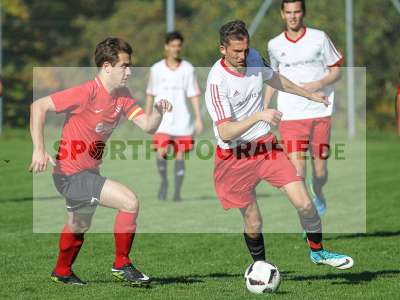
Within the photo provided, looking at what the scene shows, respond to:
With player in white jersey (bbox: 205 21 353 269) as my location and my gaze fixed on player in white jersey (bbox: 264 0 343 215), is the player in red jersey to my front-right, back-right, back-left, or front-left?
back-left

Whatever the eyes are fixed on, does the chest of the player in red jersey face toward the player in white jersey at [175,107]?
no

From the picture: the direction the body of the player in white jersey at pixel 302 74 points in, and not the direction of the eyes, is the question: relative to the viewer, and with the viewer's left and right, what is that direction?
facing the viewer

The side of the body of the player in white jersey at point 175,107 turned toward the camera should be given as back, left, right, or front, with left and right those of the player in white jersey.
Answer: front

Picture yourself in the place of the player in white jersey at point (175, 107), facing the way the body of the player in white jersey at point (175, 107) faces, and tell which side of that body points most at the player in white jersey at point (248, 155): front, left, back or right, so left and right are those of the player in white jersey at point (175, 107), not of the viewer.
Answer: front

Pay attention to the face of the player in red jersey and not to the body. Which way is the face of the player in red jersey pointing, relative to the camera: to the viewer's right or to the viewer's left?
to the viewer's right

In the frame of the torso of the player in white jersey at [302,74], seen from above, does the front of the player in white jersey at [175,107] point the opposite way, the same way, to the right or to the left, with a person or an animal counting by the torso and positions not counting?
the same way

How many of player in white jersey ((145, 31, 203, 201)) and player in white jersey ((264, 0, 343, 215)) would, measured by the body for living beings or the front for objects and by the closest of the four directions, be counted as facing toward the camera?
2

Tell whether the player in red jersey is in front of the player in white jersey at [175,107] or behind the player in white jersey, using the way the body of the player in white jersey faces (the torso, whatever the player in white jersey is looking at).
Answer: in front

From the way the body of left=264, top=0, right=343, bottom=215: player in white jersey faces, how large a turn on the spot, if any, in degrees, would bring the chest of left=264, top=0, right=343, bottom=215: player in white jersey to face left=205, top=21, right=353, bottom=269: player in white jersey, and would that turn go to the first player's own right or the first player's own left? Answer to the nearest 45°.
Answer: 0° — they already face them

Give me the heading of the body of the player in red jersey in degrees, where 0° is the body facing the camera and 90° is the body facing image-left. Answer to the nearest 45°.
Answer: approximately 315°

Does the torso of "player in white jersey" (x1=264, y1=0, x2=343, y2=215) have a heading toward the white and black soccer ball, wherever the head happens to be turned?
yes

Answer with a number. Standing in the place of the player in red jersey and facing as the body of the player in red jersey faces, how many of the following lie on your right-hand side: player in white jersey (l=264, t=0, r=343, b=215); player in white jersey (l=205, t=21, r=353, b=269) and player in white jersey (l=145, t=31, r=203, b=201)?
0
